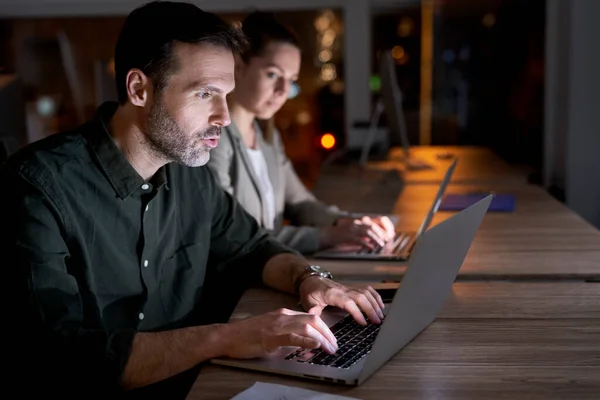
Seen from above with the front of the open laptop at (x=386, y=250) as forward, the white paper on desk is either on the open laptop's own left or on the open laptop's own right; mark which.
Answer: on the open laptop's own left

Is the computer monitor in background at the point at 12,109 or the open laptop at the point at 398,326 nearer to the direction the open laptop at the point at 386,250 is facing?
the computer monitor in background

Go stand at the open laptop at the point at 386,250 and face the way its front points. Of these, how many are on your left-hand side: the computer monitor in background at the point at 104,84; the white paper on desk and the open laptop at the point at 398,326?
2

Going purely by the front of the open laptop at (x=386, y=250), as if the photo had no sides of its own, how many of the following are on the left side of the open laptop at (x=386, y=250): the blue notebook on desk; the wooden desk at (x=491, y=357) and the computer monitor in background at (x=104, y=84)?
1

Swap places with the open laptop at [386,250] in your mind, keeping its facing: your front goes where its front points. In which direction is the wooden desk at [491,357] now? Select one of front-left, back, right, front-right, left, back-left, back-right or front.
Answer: left

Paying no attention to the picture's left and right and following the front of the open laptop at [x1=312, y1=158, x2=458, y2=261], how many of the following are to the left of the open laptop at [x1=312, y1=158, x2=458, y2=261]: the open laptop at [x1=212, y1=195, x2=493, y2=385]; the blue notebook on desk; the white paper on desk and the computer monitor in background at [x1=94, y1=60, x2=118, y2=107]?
2

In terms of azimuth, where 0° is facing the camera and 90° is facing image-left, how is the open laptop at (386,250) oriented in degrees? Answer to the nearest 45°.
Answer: approximately 90°

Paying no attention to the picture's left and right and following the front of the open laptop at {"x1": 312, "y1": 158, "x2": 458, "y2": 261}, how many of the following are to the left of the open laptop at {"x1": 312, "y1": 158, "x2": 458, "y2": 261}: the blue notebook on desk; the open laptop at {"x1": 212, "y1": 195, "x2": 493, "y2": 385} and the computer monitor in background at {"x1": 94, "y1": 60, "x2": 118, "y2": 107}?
1

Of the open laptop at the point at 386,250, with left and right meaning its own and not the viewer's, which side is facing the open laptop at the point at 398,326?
left
